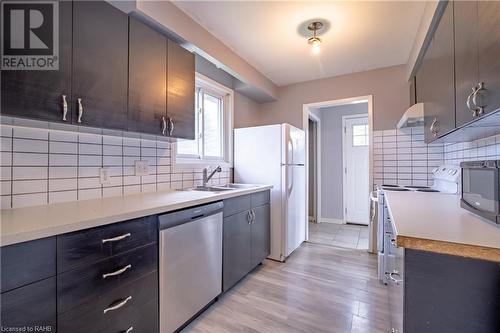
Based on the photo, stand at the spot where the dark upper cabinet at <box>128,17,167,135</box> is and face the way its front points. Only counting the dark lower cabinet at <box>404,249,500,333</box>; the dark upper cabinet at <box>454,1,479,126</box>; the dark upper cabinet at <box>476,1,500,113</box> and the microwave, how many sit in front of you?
4

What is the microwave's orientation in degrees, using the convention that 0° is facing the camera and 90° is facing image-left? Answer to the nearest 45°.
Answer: approximately 45°

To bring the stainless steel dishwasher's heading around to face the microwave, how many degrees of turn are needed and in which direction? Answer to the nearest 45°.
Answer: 0° — it already faces it

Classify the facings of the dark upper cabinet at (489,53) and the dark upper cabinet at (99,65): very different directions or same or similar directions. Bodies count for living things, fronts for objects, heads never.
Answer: very different directions

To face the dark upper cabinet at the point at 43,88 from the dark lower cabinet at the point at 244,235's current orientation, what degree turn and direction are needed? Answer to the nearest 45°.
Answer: approximately 90° to its right

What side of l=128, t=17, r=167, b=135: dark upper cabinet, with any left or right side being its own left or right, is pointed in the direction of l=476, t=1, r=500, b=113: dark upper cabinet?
front

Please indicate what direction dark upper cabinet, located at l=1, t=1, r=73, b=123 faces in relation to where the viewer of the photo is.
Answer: facing the viewer and to the right of the viewer

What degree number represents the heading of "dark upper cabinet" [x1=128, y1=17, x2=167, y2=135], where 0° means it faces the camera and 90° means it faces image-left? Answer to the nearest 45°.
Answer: approximately 315°

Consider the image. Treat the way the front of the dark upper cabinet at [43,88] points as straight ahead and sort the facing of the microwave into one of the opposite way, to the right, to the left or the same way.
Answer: the opposite way

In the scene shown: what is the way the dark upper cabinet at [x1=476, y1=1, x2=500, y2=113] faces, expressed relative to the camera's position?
facing the viewer and to the left of the viewer

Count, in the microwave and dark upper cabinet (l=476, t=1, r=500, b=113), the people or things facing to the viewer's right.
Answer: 0

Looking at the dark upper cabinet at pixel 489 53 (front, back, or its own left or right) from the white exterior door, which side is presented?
right
